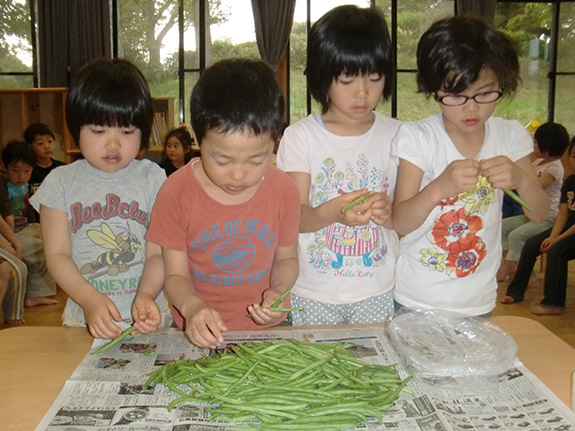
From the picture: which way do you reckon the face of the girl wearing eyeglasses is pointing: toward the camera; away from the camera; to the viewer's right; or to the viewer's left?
toward the camera

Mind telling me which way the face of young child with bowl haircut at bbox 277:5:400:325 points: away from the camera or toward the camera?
toward the camera

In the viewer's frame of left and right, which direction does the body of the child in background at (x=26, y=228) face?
facing the viewer and to the right of the viewer

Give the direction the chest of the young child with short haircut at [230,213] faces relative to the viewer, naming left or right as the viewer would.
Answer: facing the viewer

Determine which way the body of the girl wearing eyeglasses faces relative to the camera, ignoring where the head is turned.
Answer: toward the camera

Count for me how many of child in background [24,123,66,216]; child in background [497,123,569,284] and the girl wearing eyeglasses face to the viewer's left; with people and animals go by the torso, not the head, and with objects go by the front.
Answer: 1

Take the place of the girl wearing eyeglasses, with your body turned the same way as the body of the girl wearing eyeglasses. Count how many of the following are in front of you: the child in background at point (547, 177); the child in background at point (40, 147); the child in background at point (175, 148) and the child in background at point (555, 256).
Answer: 0

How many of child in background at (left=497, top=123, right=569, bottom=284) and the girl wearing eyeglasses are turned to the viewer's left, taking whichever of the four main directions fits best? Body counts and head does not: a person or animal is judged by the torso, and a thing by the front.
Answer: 1

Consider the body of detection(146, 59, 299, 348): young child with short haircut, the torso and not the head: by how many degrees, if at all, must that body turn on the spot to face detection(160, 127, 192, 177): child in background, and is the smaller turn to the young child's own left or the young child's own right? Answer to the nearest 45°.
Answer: approximately 180°

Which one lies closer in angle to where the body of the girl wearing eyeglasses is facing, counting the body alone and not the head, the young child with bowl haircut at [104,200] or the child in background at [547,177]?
the young child with bowl haircut

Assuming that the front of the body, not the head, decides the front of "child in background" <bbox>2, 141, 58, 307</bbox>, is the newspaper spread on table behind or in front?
in front

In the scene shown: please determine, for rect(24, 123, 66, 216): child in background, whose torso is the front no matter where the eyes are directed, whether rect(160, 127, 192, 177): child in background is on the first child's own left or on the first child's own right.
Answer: on the first child's own left

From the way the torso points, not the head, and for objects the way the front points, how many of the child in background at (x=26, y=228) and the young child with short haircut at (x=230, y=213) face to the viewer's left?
0

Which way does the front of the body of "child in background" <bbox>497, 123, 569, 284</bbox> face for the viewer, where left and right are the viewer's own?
facing to the left of the viewer
